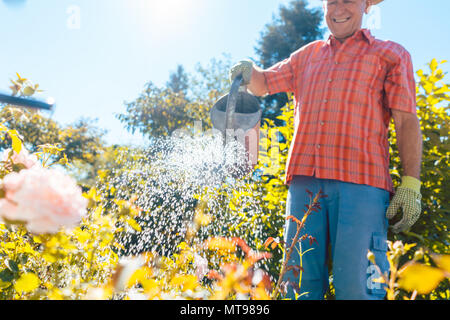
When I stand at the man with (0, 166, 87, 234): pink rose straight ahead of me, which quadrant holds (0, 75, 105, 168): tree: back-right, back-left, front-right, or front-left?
back-right

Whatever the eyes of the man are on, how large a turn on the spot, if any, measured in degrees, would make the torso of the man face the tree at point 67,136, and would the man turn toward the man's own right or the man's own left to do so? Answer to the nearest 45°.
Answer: approximately 90° to the man's own right

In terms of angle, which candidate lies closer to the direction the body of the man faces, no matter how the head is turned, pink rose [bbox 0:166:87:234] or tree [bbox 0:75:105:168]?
the pink rose

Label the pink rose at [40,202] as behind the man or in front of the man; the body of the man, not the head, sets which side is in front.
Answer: in front

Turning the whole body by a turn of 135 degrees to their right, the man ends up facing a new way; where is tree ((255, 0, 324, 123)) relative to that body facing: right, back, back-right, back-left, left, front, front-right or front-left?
front

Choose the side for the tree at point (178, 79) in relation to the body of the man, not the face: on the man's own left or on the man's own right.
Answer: on the man's own right

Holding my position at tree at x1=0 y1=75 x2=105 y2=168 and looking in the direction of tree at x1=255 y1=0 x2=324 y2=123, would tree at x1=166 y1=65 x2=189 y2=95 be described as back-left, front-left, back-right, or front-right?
front-left

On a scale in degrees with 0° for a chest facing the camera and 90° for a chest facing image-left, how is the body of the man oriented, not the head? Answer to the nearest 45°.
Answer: approximately 45°

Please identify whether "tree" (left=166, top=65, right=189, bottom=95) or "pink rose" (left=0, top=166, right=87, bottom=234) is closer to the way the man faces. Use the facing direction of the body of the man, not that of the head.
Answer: the pink rose
